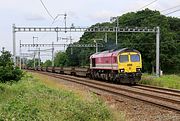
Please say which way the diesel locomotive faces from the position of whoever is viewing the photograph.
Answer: facing the viewer and to the right of the viewer

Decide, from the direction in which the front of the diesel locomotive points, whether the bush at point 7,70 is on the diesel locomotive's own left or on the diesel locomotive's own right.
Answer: on the diesel locomotive's own right
